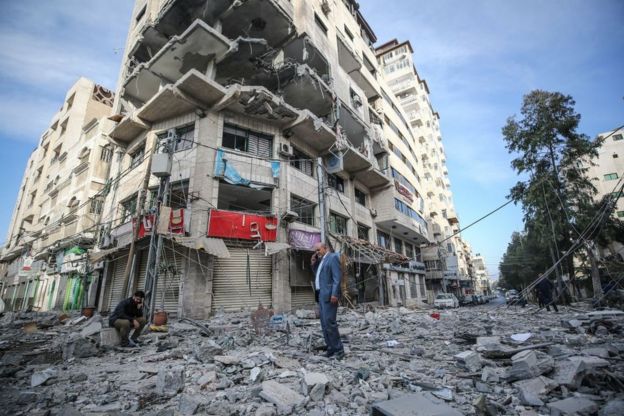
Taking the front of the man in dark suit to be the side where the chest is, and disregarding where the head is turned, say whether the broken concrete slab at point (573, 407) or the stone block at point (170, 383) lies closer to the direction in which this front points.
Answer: the stone block

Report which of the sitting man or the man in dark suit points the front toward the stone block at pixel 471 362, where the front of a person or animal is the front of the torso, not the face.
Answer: the sitting man

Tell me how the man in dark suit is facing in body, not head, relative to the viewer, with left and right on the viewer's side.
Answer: facing the viewer and to the left of the viewer

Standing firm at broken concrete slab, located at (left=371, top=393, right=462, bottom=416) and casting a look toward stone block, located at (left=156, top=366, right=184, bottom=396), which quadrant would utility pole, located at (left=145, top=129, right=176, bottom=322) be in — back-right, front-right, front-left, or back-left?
front-right

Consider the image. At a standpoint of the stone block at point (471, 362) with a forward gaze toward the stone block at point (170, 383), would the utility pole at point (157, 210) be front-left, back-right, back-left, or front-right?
front-right

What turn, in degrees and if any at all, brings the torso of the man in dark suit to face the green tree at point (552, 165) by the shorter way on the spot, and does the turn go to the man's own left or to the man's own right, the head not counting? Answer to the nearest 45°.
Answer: approximately 180°

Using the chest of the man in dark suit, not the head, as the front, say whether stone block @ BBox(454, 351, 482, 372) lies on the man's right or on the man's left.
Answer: on the man's left

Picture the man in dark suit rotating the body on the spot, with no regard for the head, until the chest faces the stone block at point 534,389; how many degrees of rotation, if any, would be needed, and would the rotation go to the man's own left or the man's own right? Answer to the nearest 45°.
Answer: approximately 90° to the man's own left
